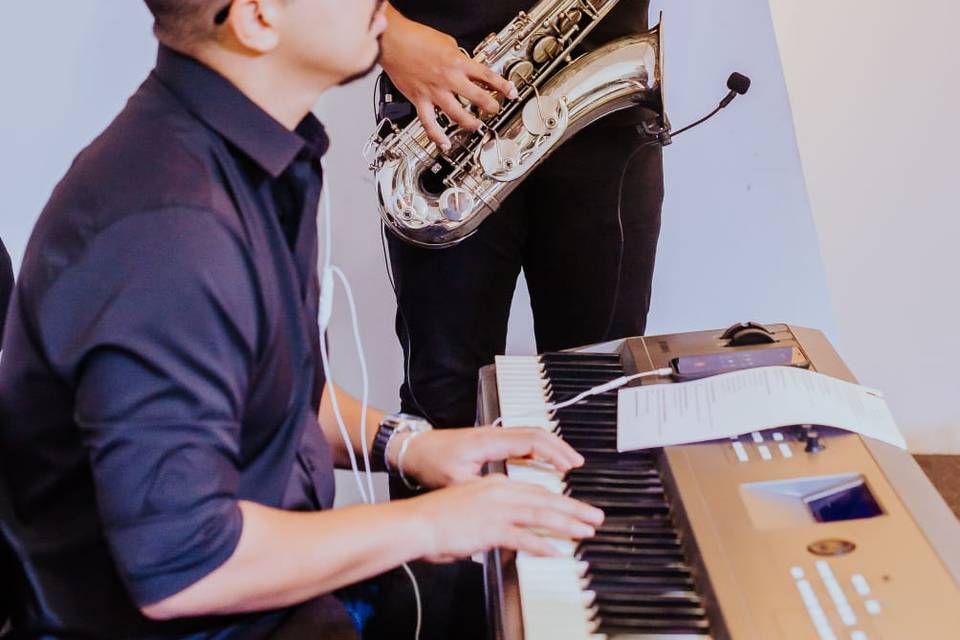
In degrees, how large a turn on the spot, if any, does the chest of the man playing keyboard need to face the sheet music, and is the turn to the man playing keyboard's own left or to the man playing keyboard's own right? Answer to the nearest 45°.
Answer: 0° — they already face it

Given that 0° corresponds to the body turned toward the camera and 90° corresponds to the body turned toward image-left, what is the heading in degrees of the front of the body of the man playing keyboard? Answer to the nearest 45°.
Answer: approximately 270°
